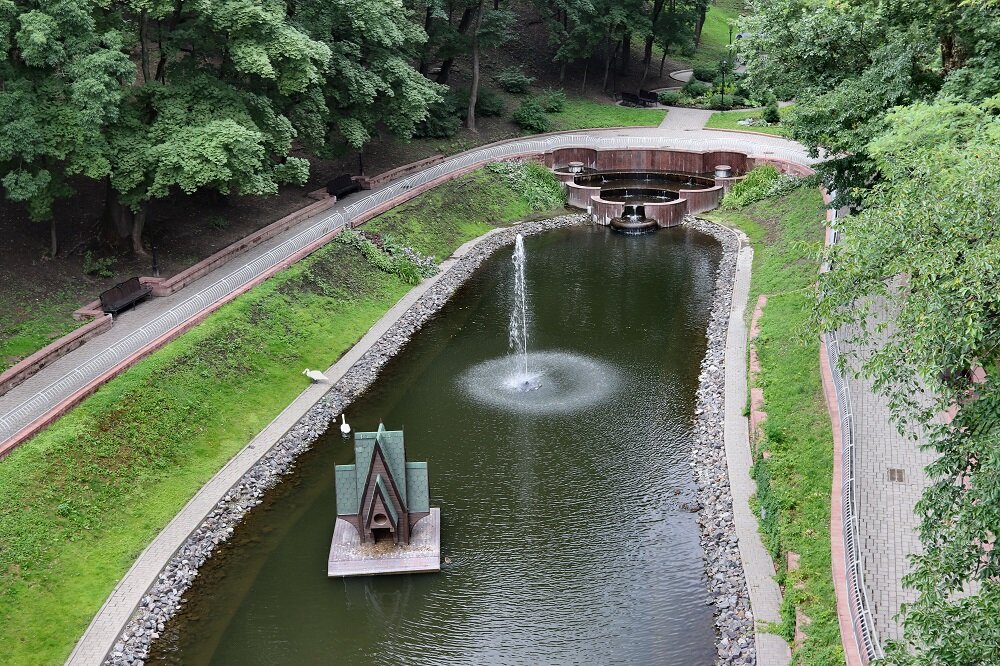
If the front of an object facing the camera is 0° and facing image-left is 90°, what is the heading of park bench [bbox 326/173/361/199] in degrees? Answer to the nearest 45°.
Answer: approximately 315°

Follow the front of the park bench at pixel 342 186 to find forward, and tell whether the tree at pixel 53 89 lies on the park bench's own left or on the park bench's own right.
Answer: on the park bench's own right

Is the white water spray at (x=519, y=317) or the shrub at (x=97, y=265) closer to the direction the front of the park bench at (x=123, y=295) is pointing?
the white water spray

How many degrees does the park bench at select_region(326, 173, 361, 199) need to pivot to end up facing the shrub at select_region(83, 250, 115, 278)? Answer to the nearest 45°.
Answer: approximately 90° to its right

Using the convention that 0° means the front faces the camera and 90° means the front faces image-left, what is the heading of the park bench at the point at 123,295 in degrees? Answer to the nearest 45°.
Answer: approximately 315°

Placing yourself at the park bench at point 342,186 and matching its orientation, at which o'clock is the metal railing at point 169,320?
The metal railing is roughly at 2 o'clock from the park bench.
